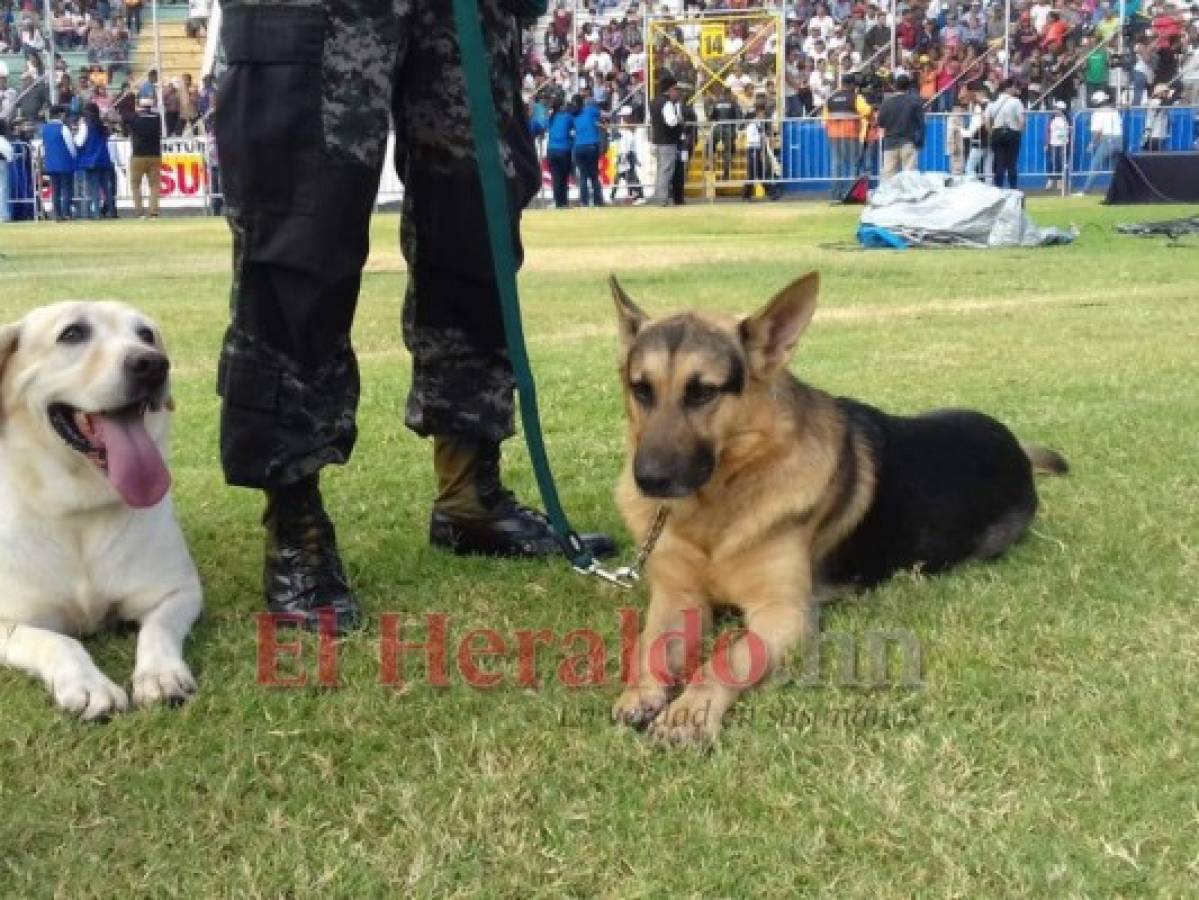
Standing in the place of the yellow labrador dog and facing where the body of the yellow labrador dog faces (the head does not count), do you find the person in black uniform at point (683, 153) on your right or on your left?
on your left

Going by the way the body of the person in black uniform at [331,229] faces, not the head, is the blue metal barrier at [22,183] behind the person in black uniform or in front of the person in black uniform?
behind

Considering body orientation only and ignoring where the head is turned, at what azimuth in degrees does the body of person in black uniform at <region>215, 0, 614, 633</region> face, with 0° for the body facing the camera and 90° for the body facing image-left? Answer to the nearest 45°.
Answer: approximately 315°
